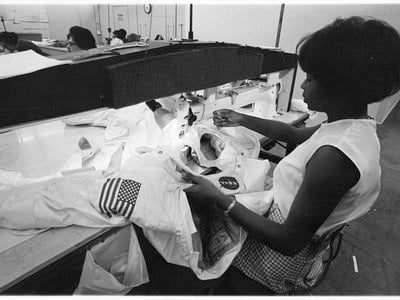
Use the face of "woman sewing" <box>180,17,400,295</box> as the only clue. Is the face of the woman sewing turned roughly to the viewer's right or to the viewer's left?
to the viewer's left

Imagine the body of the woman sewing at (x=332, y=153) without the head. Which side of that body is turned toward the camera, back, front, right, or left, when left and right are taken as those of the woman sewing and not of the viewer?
left

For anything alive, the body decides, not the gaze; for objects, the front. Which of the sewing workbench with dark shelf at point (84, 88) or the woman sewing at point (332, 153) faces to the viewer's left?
the woman sewing
